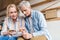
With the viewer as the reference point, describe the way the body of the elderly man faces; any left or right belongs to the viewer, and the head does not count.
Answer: facing the viewer and to the left of the viewer

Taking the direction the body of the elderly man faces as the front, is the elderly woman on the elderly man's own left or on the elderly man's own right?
on the elderly man's own right
